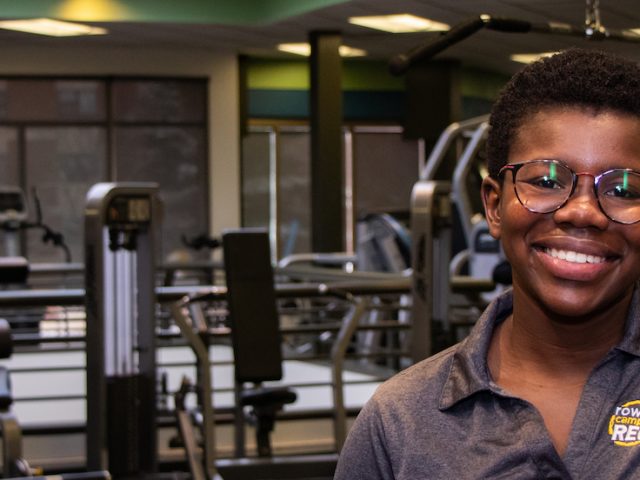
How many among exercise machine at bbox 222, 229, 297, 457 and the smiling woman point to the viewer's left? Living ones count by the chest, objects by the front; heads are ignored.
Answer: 0

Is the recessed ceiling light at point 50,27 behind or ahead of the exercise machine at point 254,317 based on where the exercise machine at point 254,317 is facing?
behind

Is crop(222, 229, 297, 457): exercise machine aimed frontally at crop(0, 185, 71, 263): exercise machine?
no

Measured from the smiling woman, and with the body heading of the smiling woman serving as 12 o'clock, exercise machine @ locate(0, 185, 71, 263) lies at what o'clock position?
The exercise machine is roughly at 5 o'clock from the smiling woman.

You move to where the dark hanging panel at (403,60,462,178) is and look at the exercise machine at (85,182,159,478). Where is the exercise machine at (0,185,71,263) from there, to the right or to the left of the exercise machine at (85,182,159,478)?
right

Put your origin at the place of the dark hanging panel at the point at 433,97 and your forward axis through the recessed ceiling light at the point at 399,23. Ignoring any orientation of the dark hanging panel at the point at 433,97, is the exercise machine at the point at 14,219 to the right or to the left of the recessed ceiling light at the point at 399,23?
right

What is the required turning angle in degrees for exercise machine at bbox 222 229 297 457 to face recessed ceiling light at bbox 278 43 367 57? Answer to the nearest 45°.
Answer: approximately 135° to its left

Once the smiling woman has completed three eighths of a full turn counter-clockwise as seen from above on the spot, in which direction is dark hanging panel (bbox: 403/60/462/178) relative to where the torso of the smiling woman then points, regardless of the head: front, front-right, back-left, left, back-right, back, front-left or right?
front-left

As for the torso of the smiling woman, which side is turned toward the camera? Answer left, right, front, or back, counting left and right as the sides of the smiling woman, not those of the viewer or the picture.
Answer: front

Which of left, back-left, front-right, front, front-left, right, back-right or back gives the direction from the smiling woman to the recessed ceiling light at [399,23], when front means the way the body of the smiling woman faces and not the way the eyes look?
back

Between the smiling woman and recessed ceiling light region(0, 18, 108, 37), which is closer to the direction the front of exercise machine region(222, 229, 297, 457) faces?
the smiling woman

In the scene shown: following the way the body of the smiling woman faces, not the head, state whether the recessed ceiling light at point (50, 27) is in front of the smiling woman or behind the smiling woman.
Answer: behind

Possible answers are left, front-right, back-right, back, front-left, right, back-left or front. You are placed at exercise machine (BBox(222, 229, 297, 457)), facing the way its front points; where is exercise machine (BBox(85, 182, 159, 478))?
right

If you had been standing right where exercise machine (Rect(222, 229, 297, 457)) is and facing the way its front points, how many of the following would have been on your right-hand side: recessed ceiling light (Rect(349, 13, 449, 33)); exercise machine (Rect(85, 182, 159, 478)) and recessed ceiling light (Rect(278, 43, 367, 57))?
1

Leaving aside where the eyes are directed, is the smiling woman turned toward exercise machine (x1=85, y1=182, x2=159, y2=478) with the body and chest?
no

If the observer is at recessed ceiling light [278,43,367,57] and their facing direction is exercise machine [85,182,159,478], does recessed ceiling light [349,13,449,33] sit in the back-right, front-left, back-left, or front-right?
front-left

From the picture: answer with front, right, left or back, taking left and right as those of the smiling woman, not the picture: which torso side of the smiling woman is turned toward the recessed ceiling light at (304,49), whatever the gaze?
back

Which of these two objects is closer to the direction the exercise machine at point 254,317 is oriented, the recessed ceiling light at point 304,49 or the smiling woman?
the smiling woman

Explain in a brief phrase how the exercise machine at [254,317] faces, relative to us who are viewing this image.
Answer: facing the viewer and to the right of the viewer

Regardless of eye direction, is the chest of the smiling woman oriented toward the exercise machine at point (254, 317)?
no
